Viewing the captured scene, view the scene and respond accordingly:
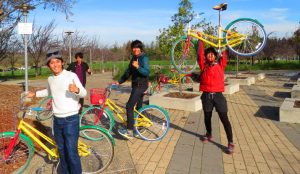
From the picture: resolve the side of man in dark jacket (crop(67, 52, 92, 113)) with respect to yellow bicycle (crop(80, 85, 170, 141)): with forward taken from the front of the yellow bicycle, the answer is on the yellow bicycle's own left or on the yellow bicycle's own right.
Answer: on the yellow bicycle's own right

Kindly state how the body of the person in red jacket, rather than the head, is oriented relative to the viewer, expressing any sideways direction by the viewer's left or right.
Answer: facing the viewer

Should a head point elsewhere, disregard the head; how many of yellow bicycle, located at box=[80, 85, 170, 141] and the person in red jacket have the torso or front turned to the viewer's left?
1

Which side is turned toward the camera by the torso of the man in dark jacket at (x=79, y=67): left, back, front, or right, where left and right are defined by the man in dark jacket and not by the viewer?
front

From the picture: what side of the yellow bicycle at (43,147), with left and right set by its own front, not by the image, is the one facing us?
left

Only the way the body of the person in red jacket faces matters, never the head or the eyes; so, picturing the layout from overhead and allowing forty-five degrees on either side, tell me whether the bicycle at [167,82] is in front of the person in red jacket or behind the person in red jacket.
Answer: behind

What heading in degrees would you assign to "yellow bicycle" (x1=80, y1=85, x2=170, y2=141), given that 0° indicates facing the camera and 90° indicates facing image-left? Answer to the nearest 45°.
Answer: approximately 90°

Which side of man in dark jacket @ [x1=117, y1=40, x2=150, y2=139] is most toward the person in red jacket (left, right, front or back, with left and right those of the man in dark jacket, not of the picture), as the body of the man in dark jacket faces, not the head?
left

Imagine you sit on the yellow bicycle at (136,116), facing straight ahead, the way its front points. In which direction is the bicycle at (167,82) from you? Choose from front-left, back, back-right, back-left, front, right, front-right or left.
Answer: right

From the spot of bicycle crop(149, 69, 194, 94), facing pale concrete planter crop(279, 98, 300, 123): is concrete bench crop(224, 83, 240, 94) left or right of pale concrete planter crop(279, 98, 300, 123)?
left

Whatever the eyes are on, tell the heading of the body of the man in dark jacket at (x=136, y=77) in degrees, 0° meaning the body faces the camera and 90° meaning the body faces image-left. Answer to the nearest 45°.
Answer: approximately 45°

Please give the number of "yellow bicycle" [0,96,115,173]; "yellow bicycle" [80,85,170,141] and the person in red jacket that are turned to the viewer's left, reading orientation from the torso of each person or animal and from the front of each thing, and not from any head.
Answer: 2

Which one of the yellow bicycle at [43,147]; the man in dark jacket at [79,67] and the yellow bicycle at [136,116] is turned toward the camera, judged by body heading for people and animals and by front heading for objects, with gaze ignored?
the man in dark jacket

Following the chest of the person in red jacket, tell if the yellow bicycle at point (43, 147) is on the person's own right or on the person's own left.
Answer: on the person's own right

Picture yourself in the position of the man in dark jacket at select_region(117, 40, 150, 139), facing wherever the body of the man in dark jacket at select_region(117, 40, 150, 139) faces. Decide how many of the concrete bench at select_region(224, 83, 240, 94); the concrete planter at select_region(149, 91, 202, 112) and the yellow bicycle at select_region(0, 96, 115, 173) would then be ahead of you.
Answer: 1
